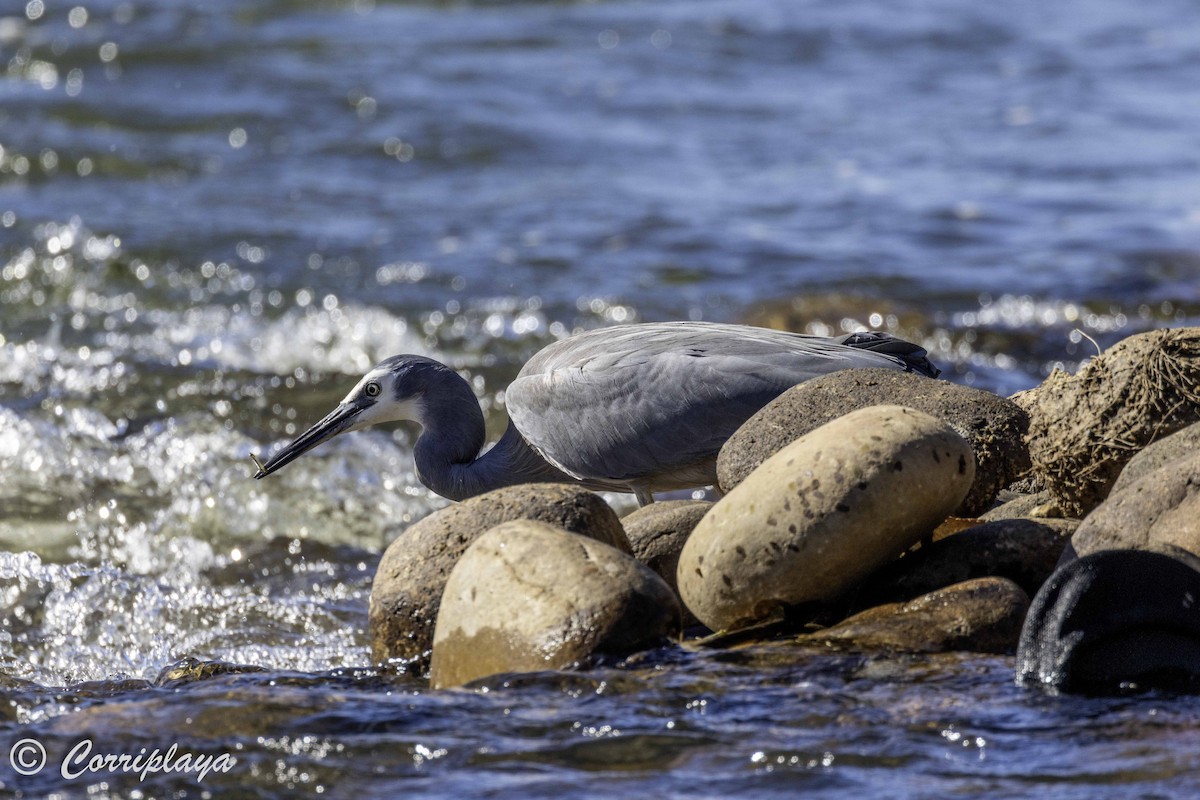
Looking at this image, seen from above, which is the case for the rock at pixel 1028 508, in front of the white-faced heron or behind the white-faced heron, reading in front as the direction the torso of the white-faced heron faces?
behind

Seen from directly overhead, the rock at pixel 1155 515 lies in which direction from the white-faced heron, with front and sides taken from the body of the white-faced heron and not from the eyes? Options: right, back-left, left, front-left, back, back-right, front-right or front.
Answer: back-left

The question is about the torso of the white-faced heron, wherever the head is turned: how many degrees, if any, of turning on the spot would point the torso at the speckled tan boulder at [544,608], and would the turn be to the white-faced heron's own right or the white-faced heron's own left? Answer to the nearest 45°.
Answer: approximately 90° to the white-faced heron's own left

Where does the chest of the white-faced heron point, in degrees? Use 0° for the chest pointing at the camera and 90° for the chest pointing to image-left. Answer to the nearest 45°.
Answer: approximately 90°

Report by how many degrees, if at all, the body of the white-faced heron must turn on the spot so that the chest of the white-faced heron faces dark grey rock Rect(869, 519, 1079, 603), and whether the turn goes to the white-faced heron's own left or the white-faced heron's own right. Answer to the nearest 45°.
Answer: approximately 135° to the white-faced heron's own left

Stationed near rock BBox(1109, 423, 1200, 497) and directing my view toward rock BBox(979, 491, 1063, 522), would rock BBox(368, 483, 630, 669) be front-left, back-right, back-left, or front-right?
front-left

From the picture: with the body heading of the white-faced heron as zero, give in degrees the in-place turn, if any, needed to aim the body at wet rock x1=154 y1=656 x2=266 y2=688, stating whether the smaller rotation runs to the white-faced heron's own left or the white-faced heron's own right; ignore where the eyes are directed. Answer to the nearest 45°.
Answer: approximately 45° to the white-faced heron's own left
